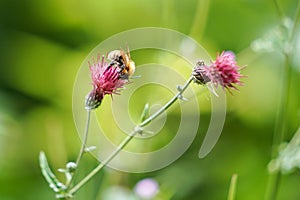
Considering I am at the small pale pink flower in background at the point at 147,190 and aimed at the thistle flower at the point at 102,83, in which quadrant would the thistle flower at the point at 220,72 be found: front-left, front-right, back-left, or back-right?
front-left

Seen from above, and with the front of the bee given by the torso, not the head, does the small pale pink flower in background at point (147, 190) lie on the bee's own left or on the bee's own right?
on the bee's own right

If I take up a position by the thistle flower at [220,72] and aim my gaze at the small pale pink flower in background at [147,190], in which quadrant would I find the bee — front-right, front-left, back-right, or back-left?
front-left

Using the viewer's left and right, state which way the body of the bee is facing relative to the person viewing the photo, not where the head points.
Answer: facing to the left of the viewer
